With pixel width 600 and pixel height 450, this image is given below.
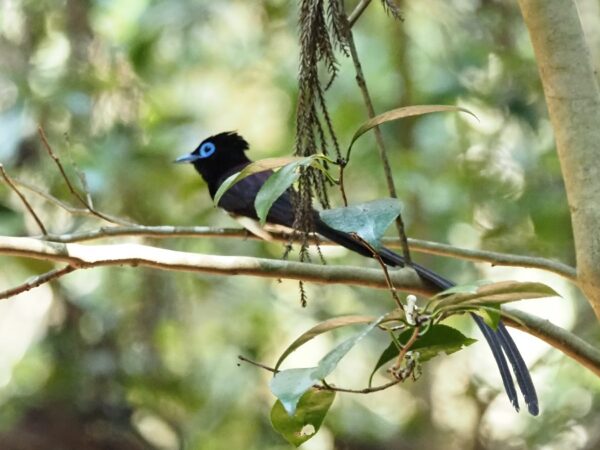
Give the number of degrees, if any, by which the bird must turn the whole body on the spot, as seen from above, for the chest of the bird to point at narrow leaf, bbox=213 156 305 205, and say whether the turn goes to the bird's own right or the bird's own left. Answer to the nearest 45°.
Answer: approximately 90° to the bird's own left

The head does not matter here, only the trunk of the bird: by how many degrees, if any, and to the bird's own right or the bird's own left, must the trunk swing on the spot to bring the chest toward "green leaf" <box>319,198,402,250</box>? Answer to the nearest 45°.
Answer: approximately 180°

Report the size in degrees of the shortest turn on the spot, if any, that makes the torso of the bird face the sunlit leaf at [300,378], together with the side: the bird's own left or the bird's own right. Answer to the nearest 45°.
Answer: approximately 90° to the bird's own left

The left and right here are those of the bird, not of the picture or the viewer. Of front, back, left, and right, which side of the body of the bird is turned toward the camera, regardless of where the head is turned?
left

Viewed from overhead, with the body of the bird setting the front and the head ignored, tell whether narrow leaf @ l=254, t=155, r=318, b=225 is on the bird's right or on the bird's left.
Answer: on the bird's left
